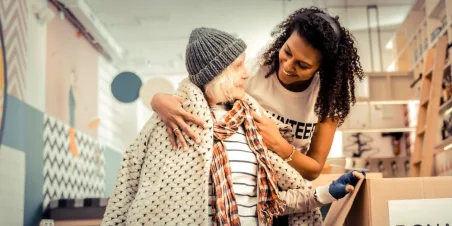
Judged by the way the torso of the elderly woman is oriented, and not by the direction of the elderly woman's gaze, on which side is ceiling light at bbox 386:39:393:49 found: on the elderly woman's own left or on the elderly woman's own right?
on the elderly woman's own left

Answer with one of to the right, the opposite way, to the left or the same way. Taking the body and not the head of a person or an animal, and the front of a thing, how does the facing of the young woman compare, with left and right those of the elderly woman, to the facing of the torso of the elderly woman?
to the right

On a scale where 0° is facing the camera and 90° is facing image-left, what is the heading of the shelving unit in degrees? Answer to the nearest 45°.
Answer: approximately 45°

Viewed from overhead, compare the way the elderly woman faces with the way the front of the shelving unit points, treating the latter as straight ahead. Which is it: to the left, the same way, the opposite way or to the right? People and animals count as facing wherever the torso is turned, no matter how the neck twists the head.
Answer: to the left

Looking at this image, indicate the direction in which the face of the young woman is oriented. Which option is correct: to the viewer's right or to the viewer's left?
to the viewer's left

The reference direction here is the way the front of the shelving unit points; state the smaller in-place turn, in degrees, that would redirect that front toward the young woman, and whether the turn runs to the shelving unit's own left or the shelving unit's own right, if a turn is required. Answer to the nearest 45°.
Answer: approximately 45° to the shelving unit's own left

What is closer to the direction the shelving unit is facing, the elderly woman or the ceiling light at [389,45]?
the elderly woman

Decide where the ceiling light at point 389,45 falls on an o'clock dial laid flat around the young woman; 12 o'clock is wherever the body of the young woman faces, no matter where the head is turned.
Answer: The ceiling light is roughly at 5 o'clock from the young woman.
